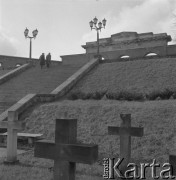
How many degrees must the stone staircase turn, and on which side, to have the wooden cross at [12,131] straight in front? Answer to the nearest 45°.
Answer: approximately 45° to its left

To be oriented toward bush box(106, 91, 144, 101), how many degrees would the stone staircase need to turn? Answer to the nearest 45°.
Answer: approximately 90° to its left

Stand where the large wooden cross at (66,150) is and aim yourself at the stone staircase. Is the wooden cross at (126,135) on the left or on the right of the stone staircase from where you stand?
right

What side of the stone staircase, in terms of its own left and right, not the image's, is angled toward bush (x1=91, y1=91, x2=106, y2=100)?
left

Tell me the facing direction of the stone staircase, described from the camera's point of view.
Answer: facing the viewer and to the left of the viewer

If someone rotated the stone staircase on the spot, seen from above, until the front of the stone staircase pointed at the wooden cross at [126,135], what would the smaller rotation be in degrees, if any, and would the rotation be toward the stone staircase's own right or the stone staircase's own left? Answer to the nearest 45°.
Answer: approximately 45° to the stone staircase's own left
